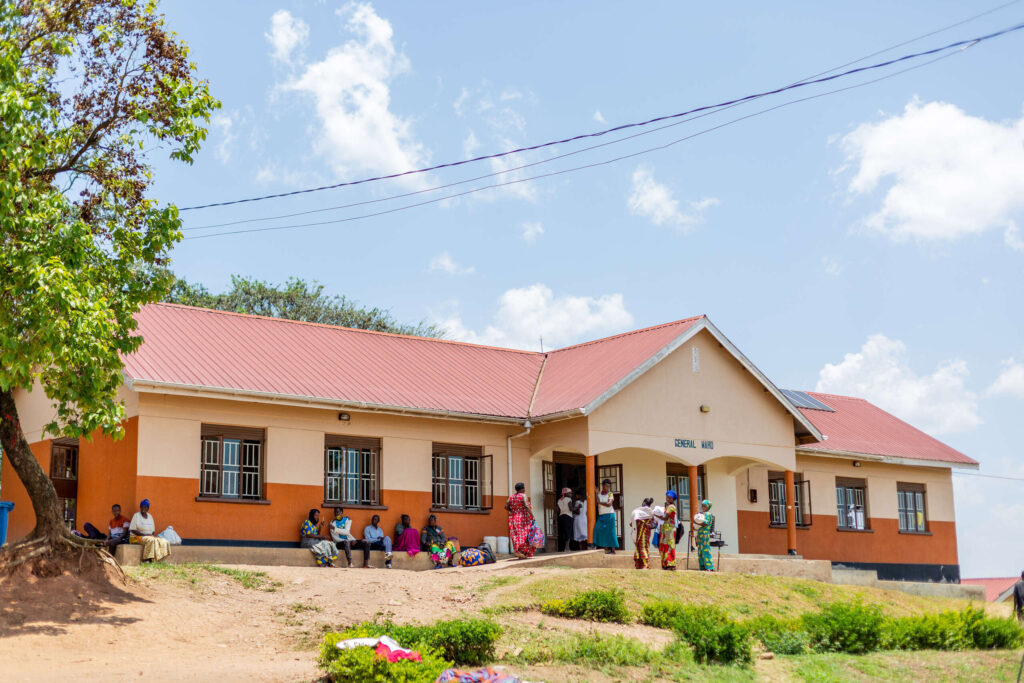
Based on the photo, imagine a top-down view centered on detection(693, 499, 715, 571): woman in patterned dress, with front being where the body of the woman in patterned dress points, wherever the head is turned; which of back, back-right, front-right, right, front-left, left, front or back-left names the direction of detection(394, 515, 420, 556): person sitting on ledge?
front-right

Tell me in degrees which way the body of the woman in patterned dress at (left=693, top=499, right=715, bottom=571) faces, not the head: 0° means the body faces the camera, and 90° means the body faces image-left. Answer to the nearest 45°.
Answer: approximately 45°

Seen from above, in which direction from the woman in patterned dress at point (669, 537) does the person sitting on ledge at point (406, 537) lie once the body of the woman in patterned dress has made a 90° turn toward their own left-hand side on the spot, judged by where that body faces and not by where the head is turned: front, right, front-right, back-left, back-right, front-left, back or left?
back-right

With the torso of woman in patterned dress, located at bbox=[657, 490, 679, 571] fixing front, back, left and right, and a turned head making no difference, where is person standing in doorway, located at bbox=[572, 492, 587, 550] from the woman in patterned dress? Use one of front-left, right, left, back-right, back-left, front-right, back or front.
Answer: right

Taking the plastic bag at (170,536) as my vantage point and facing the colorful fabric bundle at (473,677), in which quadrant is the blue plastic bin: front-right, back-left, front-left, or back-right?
back-right

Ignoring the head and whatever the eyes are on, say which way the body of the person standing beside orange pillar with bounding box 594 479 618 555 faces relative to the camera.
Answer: toward the camera

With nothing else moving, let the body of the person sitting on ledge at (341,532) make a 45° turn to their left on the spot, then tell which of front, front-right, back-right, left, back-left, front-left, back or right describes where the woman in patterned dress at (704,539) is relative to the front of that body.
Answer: front-left

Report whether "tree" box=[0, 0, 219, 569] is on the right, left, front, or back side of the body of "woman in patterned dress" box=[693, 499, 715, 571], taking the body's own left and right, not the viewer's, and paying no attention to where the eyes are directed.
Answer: front

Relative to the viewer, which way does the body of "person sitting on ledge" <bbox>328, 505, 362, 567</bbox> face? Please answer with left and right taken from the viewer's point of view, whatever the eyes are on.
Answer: facing the viewer

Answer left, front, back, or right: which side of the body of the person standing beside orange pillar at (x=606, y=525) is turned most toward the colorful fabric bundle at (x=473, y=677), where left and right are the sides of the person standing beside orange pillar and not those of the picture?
front

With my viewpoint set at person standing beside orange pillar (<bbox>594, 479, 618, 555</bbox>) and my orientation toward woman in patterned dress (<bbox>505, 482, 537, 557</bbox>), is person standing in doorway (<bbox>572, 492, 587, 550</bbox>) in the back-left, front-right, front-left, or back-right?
front-right

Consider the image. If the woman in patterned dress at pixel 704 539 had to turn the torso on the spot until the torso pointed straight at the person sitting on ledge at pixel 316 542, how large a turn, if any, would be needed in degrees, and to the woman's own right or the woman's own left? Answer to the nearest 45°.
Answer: approximately 45° to the woman's own right

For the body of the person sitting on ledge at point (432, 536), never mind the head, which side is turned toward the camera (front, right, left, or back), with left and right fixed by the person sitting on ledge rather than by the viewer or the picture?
front

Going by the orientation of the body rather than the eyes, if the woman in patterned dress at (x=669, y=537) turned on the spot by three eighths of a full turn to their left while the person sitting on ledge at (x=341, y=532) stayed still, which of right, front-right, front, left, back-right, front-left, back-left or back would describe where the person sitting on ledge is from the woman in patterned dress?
back

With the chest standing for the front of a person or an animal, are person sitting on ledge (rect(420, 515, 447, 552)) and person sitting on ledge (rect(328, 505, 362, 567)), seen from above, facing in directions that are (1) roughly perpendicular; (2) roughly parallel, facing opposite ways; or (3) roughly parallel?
roughly parallel
